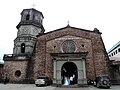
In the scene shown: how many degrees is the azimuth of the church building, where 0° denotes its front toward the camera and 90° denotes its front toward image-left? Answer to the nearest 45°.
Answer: approximately 0°
